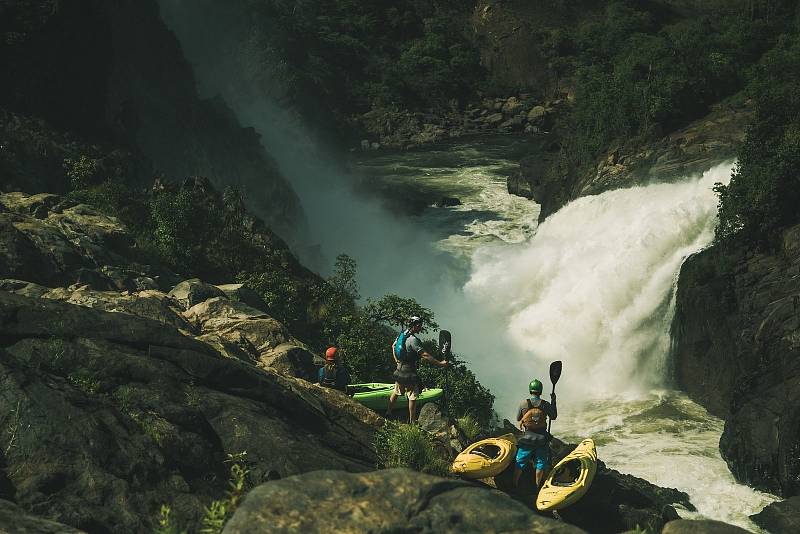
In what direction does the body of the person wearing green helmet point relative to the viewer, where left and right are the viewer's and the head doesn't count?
facing away from the viewer

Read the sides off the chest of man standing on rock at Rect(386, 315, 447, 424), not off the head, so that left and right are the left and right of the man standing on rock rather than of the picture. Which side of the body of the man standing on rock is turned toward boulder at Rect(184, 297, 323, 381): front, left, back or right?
left

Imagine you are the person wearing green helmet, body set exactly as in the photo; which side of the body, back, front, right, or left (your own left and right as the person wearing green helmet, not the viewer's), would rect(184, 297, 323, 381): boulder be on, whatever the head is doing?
left

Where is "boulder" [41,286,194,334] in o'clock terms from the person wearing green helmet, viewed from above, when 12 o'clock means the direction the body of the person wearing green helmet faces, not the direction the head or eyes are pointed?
The boulder is roughly at 9 o'clock from the person wearing green helmet.

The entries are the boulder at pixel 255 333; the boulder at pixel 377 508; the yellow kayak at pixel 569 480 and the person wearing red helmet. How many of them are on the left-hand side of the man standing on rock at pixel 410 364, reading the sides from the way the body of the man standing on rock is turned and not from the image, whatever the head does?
2

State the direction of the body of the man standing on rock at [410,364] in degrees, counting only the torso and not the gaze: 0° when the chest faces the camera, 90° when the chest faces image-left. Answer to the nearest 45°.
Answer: approximately 225°

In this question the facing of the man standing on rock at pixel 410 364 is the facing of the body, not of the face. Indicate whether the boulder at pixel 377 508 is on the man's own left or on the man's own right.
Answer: on the man's own right
